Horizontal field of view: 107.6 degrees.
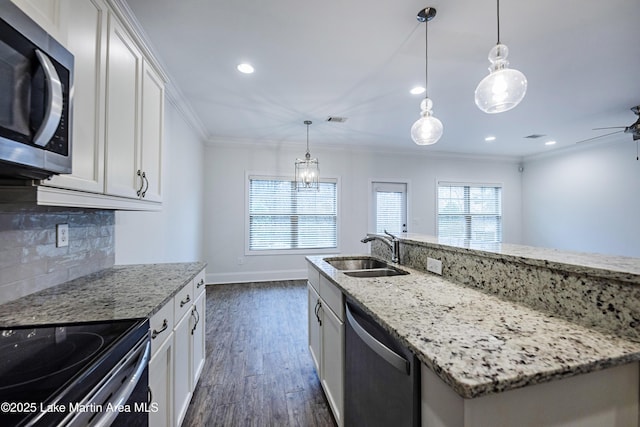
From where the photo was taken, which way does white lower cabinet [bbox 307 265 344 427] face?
to the viewer's left

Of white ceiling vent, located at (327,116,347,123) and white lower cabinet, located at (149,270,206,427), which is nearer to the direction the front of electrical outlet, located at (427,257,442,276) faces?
the white lower cabinet

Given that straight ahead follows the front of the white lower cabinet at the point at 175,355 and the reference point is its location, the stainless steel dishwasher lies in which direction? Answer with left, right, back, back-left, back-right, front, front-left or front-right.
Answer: front-right

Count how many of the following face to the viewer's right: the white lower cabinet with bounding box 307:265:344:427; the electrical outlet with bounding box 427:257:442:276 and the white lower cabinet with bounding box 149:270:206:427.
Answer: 1

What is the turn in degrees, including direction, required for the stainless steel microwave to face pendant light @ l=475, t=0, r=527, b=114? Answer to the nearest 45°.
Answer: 0° — it already faces it

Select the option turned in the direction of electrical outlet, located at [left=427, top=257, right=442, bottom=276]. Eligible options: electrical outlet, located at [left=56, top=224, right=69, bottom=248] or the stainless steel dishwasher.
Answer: electrical outlet, located at [left=56, top=224, right=69, bottom=248]

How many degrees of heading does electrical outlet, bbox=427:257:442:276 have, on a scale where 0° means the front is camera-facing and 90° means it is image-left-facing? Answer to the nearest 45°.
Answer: approximately 45°

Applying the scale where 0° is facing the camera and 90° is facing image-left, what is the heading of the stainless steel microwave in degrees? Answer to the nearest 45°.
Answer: approximately 315°

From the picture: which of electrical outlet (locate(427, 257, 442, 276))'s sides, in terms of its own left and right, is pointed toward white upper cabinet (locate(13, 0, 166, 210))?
front

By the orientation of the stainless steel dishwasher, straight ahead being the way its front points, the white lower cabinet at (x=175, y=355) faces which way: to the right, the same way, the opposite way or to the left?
the opposite way

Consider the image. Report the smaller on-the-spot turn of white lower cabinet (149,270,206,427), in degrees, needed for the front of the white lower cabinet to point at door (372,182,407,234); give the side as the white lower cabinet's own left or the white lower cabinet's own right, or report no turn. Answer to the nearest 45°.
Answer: approximately 45° to the white lower cabinet's own left

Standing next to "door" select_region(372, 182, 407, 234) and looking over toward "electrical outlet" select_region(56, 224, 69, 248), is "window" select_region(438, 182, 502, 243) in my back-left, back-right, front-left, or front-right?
back-left

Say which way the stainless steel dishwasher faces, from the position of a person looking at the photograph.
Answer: facing the viewer and to the left of the viewer
